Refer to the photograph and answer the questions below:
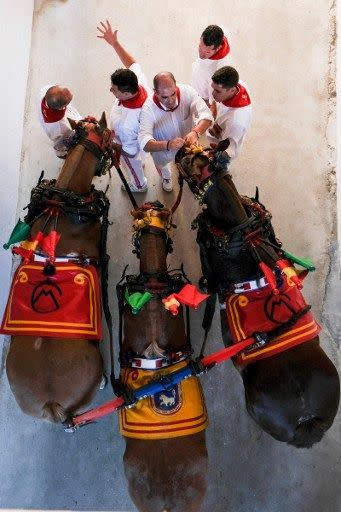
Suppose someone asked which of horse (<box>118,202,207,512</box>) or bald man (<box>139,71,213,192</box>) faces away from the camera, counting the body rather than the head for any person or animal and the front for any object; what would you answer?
the horse

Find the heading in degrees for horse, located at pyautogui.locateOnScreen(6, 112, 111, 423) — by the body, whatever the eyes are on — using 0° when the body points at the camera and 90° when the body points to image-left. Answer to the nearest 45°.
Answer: approximately 180°

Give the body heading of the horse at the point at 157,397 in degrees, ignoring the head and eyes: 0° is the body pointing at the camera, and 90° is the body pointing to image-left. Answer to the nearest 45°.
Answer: approximately 180°

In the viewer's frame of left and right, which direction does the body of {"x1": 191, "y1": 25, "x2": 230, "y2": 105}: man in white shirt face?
facing the viewer and to the left of the viewer

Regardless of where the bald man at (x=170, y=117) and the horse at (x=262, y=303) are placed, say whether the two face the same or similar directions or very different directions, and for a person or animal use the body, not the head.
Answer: very different directions

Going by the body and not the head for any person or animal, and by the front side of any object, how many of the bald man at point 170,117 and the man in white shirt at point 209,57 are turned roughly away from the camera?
0

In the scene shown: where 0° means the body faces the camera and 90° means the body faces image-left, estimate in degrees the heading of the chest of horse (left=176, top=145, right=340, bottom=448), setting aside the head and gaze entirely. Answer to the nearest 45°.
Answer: approximately 135°

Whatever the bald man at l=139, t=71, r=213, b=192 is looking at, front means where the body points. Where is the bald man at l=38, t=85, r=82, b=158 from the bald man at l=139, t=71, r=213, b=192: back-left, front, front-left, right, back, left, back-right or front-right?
right

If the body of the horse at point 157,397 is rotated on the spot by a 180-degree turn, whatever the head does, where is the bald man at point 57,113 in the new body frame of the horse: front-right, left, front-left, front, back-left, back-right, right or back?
back-right

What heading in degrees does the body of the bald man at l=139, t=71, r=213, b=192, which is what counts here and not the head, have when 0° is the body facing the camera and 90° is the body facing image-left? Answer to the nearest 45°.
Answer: approximately 0°
